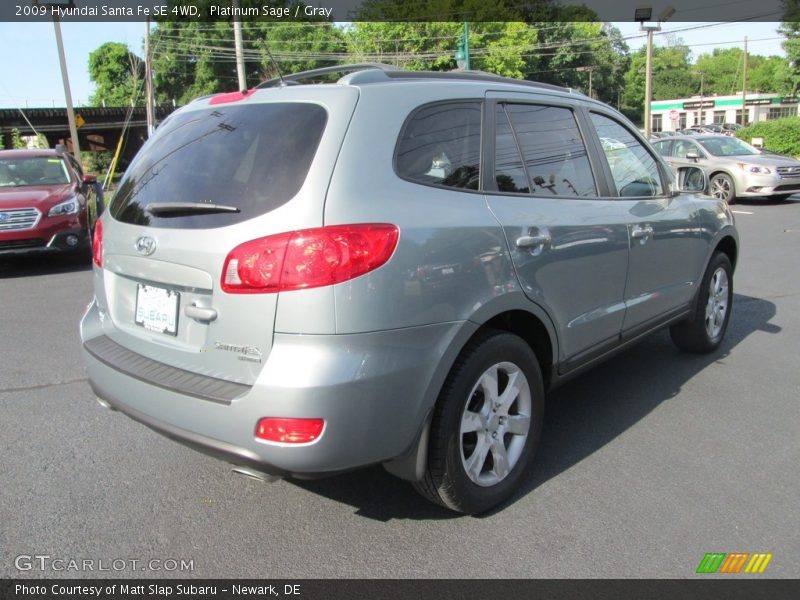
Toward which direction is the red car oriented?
toward the camera

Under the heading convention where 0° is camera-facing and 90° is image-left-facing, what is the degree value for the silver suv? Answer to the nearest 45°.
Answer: approximately 225°

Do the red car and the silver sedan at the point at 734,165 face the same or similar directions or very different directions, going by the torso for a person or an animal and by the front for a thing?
same or similar directions

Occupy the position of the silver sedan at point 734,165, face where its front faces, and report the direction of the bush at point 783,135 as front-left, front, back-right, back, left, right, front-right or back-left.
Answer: back-left

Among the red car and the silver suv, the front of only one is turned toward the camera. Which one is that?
the red car

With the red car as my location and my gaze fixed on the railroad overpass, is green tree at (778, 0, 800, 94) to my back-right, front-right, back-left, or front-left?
front-right

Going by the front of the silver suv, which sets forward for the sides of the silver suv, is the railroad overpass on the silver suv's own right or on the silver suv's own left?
on the silver suv's own left

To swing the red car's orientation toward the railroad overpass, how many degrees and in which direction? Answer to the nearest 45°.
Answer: approximately 180°

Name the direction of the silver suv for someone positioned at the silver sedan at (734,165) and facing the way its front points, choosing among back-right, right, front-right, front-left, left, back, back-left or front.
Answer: front-right

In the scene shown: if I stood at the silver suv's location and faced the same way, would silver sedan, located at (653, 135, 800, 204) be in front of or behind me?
in front

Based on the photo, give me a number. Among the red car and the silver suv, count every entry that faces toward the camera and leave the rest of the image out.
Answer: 1

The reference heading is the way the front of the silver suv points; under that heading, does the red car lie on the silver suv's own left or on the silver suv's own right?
on the silver suv's own left
